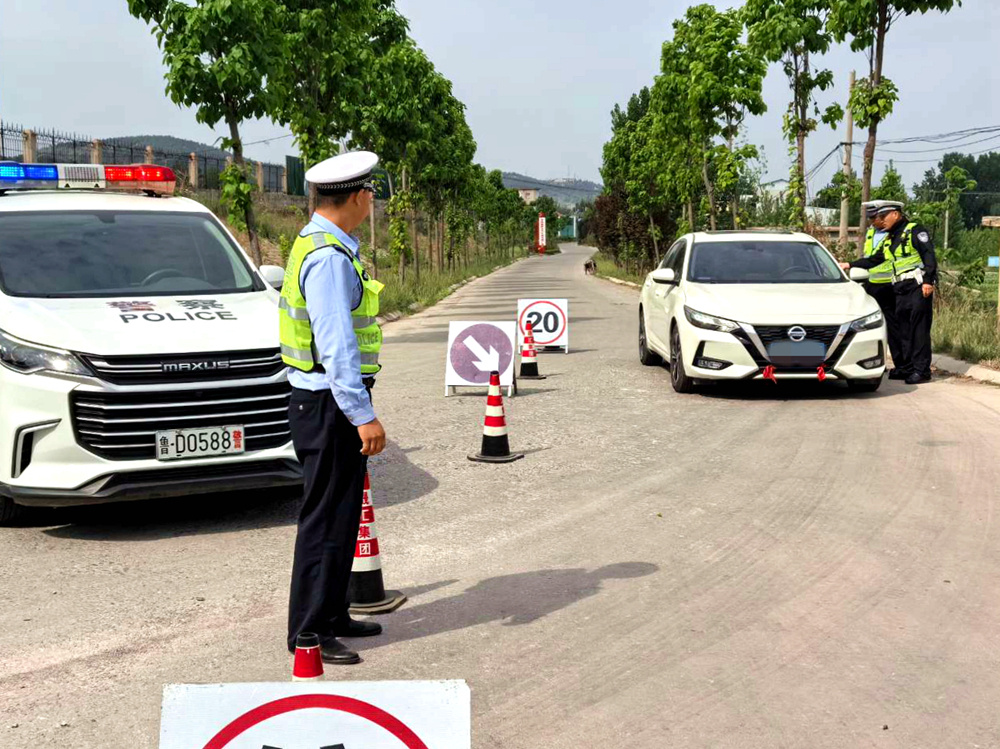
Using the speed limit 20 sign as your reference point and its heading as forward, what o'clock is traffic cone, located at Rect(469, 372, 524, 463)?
The traffic cone is roughly at 12 o'clock from the speed limit 20 sign.

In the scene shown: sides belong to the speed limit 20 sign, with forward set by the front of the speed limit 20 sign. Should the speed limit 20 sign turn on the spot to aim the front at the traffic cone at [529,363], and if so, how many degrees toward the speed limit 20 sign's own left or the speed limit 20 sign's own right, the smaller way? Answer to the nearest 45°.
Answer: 0° — it already faces it

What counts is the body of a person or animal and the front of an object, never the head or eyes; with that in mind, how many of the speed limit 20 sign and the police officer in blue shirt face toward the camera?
1

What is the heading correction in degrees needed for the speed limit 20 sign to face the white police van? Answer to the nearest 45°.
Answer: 0° — it already faces it

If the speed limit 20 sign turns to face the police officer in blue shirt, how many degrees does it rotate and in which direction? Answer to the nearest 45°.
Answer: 0° — it already faces them

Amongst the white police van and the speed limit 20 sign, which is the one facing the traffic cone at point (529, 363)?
the speed limit 20 sign

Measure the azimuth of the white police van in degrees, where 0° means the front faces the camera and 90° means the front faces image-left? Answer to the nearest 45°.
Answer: approximately 315°
